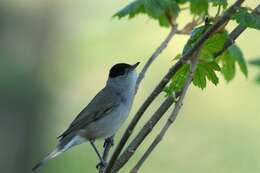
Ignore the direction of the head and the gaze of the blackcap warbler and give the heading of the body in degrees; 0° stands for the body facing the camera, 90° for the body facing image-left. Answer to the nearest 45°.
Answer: approximately 270°
